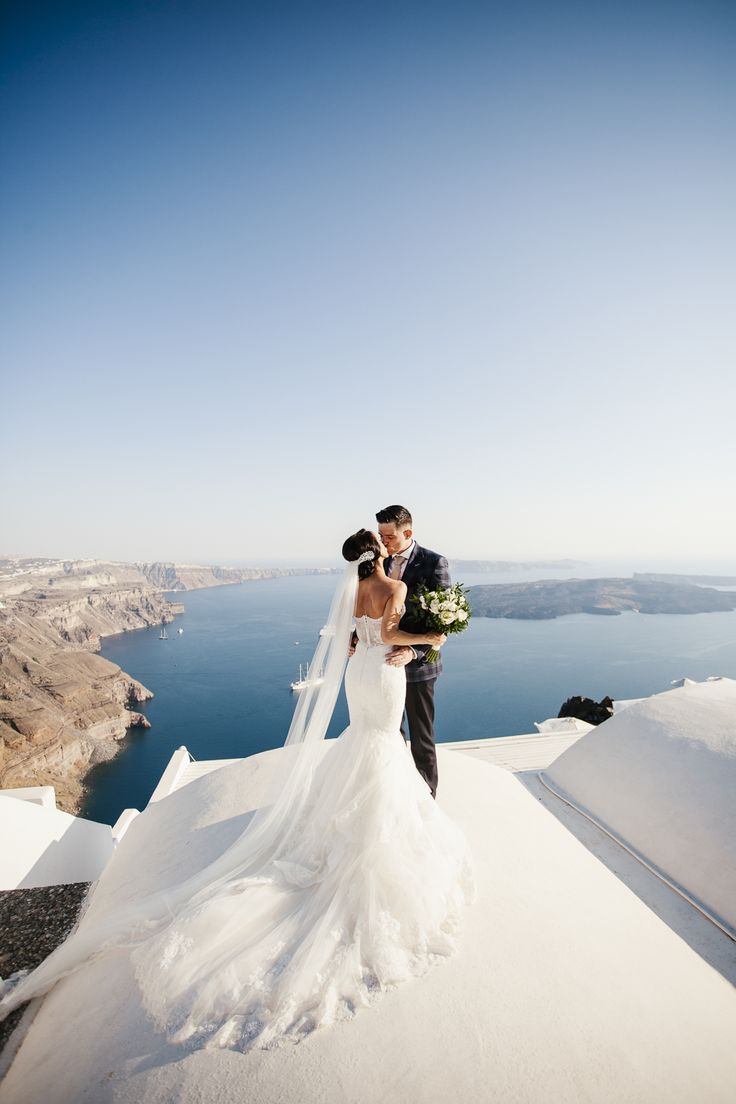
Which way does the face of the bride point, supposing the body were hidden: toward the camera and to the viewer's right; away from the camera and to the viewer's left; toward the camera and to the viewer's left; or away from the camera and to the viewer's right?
away from the camera and to the viewer's right

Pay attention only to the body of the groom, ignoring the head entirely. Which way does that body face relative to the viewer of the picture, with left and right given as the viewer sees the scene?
facing the viewer and to the left of the viewer

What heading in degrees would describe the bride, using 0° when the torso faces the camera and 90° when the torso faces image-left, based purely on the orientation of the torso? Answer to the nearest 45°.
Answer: approximately 225°

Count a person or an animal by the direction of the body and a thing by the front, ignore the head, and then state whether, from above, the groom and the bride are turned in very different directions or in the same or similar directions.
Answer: very different directions
